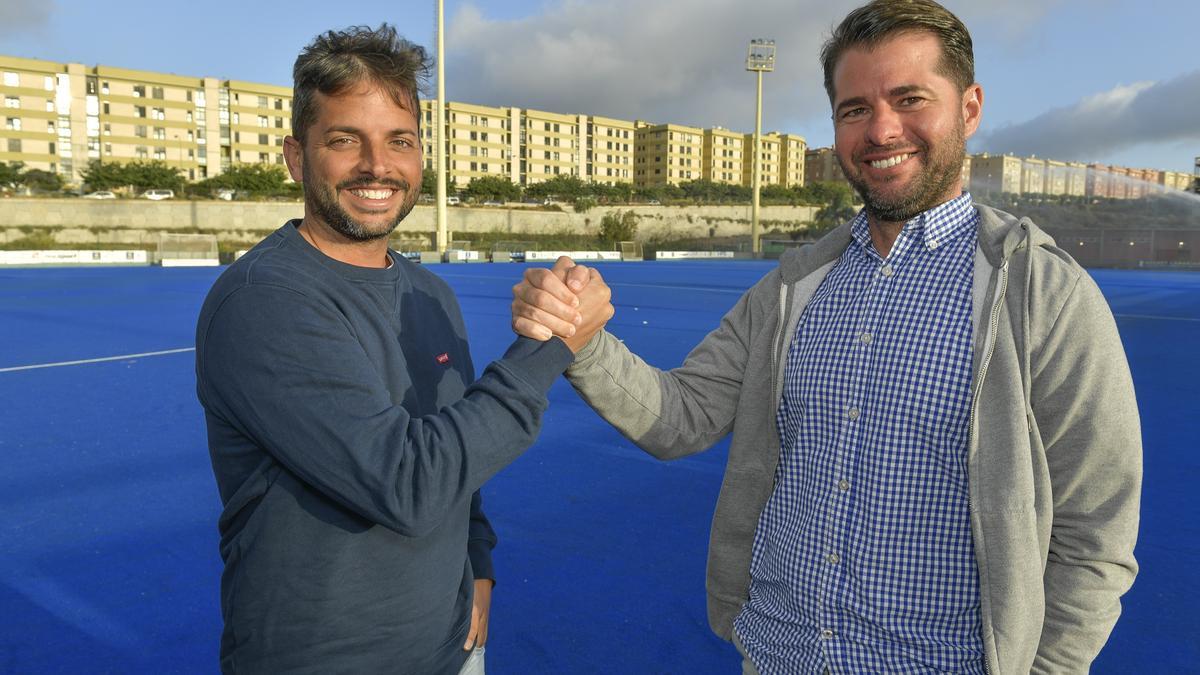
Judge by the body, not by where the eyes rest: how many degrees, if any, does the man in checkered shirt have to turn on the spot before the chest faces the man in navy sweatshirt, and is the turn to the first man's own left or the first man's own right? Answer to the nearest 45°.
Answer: approximately 45° to the first man's own right

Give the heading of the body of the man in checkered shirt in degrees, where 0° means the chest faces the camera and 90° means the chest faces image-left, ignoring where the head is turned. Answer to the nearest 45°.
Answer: approximately 45°

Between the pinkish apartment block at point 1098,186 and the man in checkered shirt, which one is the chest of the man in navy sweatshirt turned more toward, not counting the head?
the man in checkered shirt

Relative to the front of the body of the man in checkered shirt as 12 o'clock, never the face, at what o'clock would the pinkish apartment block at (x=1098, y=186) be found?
The pinkish apartment block is roughly at 5 o'clock from the man in checkered shirt.

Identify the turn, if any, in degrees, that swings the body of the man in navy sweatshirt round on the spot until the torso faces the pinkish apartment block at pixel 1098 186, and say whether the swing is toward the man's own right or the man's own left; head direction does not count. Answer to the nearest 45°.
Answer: approximately 90° to the man's own left

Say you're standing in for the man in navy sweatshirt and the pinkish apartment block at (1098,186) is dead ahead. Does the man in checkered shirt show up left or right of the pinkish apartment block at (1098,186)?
right
